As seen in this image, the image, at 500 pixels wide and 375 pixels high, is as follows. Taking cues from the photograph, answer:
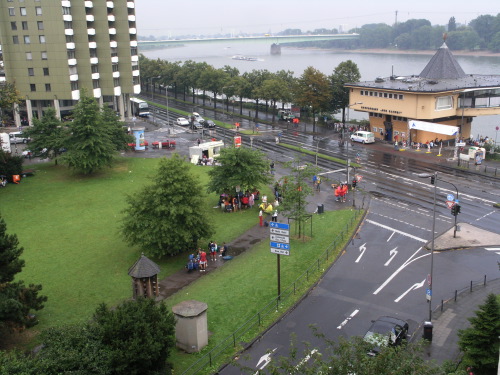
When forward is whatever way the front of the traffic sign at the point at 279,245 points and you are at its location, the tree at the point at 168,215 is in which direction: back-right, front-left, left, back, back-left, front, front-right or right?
back-right

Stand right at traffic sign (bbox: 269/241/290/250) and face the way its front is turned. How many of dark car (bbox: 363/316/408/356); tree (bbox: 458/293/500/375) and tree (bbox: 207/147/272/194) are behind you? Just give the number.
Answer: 1

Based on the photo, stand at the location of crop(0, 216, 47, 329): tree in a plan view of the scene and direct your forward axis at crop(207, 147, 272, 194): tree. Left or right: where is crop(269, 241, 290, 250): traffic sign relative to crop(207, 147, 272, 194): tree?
right

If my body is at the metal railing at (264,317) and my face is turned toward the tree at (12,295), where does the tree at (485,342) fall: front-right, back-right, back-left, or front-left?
back-left

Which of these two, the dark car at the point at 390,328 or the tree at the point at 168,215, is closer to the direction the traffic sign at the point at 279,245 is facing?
the dark car

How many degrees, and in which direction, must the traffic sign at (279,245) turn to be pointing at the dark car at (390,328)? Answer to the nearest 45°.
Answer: approximately 45° to its left

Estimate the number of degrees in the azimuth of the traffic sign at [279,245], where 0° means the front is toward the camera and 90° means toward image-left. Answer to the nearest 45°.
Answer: approximately 0°

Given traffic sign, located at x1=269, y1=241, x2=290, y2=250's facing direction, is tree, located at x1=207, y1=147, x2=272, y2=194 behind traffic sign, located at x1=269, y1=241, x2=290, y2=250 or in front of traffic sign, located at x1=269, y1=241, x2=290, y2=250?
behind

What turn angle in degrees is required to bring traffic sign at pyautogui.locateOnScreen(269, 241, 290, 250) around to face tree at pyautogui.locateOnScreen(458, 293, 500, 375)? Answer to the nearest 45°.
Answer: approximately 45° to its left
